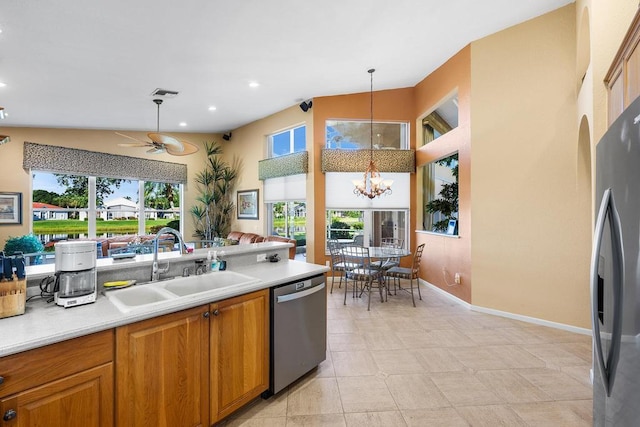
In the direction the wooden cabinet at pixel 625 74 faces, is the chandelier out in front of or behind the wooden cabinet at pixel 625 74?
in front

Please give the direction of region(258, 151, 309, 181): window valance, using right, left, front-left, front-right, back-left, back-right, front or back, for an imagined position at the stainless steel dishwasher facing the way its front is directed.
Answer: back-left

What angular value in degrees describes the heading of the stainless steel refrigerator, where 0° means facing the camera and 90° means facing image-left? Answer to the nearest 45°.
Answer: approximately 90°

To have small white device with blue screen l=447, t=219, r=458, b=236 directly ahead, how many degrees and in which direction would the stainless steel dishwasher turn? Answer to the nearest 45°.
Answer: approximately 90° to its left

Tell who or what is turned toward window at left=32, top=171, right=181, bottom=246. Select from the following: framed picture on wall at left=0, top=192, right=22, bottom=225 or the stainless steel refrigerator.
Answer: the stainless steel refrigerator

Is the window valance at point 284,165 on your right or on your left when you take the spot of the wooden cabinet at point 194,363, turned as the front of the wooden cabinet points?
on your left

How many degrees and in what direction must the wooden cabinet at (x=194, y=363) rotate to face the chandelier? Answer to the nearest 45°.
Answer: approximately 90° to its left

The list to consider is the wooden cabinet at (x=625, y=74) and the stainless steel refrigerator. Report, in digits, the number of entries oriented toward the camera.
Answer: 0

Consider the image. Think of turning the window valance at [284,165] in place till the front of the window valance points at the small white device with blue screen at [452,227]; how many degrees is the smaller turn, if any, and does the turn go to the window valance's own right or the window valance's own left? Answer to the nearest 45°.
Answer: approximately 90° to the window valance's own left

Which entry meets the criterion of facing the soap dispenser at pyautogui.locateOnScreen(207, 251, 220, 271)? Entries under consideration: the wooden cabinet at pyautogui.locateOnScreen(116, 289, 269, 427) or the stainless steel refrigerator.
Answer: the stainless steel refrigerator

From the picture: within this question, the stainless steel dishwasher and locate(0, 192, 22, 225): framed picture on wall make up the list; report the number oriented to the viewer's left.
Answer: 0

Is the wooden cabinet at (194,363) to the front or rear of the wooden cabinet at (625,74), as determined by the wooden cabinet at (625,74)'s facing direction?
to the front
